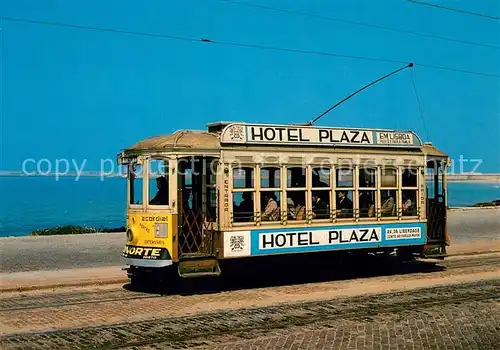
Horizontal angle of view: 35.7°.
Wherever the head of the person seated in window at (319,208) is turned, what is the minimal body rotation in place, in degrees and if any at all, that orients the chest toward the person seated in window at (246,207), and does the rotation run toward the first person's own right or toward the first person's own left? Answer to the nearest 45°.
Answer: approximately 45° to the first person's own left

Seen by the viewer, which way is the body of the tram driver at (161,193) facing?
to the viewer's left

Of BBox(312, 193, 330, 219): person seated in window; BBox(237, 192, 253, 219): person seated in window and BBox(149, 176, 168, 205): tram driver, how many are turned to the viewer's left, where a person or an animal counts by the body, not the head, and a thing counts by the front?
3

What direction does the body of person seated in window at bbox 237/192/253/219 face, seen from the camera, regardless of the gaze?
to the viewer's left

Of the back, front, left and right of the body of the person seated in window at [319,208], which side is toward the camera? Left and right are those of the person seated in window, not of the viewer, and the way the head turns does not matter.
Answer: left

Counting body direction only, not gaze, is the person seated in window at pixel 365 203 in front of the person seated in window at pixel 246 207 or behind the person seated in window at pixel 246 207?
behind

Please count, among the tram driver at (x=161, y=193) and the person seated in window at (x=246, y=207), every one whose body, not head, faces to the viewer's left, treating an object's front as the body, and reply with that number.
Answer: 2

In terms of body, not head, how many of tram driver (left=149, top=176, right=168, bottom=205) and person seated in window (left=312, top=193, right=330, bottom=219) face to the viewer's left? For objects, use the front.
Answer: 2

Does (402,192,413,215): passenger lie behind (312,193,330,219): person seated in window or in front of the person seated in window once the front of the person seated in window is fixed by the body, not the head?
behind
